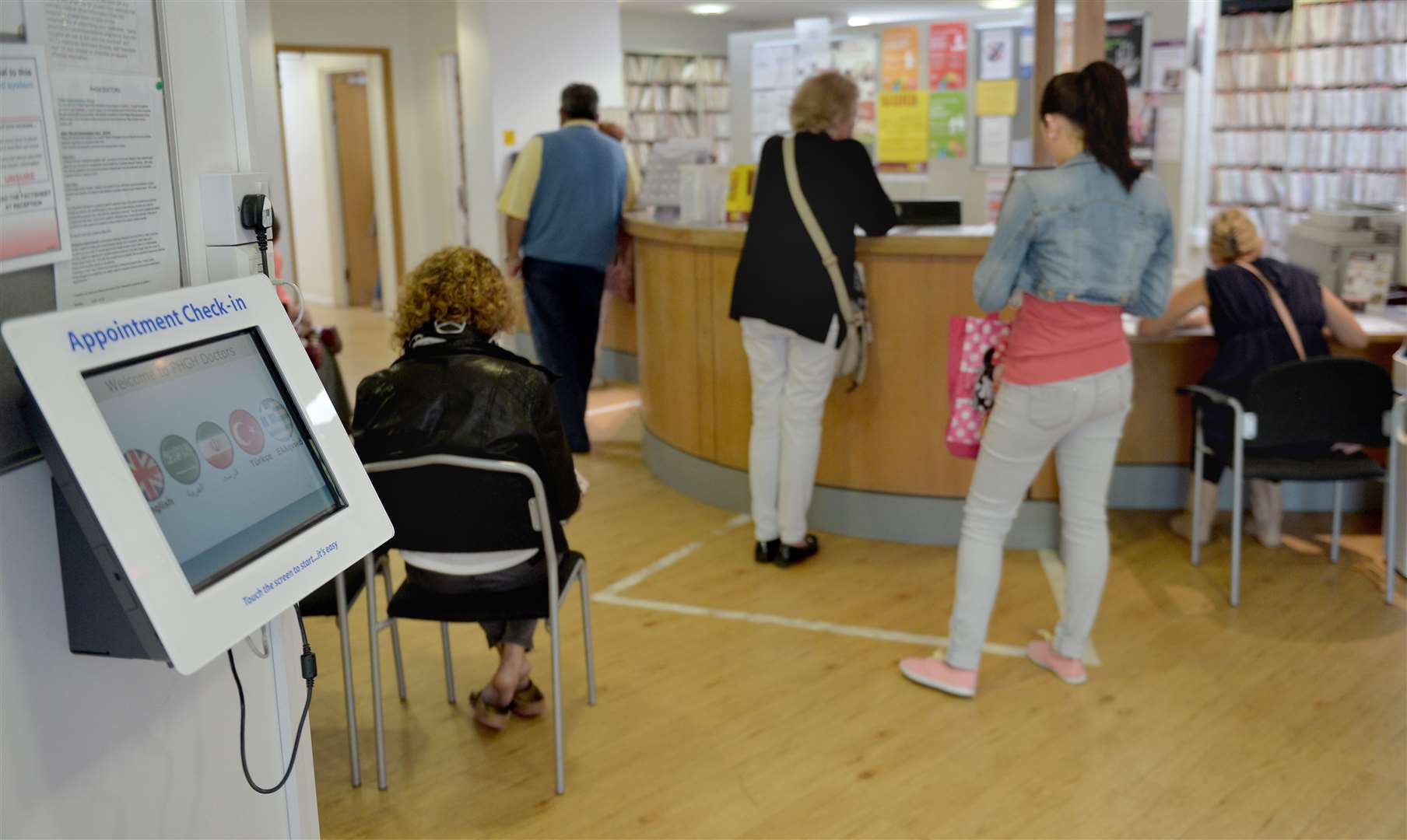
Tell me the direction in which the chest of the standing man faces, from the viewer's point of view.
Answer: away from the camera

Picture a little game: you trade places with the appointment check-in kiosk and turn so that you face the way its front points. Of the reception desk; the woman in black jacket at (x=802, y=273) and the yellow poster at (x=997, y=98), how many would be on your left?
3

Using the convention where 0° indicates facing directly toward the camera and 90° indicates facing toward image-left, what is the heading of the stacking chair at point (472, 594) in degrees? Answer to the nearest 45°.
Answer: approximately 180°

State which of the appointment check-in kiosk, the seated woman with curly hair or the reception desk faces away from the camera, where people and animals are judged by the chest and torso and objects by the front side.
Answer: the seated woman with curly hair

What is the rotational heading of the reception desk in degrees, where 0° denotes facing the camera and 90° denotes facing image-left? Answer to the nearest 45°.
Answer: approximately 0°

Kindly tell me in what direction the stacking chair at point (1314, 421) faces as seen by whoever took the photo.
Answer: facing away from the viewer

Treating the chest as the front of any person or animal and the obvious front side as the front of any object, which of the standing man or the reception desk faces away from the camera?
the standing man

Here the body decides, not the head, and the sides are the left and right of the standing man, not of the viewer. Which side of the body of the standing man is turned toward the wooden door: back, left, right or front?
front

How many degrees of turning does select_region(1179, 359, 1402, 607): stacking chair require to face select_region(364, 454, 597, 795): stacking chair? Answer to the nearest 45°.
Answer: approximately 135° to its left

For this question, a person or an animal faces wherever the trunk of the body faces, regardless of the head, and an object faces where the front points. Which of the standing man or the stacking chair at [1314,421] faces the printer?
the stacking chair

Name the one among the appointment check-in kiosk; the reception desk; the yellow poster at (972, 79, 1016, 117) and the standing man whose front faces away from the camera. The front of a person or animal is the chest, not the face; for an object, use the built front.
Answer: the standing man

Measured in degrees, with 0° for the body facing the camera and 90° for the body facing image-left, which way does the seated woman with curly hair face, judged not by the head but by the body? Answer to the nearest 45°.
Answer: approximately 180°

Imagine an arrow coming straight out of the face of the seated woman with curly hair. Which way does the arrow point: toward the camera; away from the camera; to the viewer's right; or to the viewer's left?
away from the camera

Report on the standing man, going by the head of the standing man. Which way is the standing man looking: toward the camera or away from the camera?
away from the camera

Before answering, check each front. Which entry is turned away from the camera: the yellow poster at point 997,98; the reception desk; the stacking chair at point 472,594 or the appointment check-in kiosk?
the stacking chair
